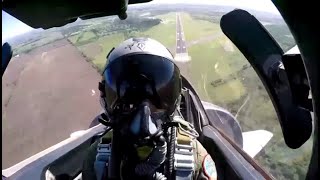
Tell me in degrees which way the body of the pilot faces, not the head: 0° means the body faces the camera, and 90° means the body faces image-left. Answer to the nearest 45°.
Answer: approximately 0°
